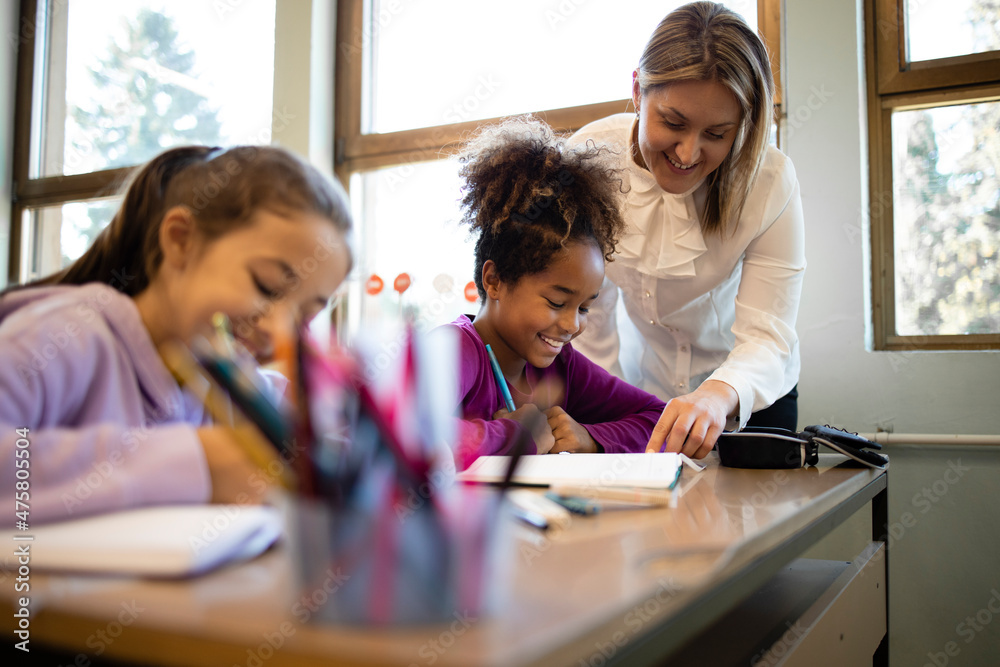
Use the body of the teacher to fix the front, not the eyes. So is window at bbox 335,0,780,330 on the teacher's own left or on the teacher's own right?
on the teacher's own right

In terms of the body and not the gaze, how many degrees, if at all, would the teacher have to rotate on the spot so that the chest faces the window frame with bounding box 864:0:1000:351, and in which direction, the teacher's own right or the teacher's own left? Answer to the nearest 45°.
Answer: approximately 180°

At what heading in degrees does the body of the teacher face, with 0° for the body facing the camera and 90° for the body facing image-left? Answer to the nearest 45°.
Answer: approximately 45°

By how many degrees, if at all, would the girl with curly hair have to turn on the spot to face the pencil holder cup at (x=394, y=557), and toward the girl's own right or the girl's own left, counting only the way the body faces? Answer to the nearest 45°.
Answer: approximately 45° to the girl's own right

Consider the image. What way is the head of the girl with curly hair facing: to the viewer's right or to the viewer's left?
to the viewer's right

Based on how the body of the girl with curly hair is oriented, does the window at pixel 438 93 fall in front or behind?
behind

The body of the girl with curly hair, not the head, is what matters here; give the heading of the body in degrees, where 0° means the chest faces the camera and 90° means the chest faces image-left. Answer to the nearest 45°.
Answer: approximately 315°

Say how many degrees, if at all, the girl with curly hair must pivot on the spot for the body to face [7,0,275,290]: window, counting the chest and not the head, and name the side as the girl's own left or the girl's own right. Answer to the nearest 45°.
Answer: approximately 180°

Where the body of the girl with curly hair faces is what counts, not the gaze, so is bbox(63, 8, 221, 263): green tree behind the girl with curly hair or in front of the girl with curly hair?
behind
